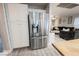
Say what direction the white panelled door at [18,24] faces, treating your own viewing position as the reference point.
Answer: facing the viewer and to the right of the viewer

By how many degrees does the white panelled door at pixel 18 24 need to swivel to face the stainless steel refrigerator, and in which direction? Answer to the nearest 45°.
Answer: approximately 45° to its left
